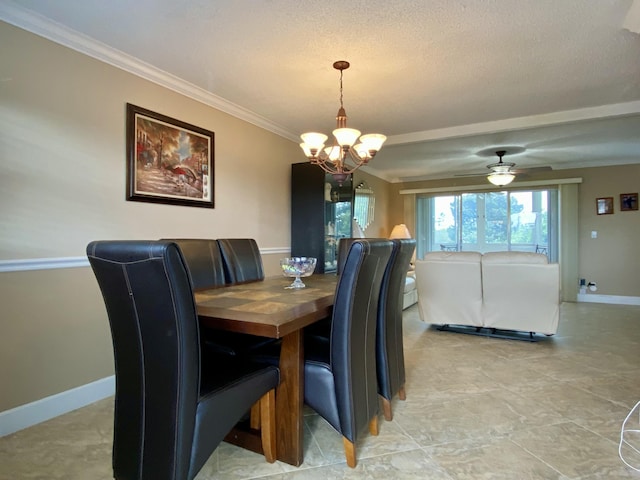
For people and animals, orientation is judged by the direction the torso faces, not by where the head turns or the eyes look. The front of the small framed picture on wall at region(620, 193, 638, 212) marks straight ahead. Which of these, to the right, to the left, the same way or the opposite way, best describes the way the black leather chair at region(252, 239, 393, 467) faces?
to the right

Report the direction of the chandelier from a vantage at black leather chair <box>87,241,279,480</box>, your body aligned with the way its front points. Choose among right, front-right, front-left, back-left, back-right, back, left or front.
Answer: front

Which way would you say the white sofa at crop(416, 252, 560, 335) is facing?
away from the camera

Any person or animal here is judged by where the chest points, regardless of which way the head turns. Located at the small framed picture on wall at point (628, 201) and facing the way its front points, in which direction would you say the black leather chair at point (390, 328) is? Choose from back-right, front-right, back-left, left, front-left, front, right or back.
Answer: front

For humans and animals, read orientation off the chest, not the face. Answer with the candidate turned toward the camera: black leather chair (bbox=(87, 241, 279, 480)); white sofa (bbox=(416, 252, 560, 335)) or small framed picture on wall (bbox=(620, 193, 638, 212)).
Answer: the small framed picture on wall

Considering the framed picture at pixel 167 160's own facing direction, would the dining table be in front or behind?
in front

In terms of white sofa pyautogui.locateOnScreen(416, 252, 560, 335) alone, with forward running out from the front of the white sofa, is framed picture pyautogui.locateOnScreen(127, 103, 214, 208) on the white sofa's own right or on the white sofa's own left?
on the white sofa's own left

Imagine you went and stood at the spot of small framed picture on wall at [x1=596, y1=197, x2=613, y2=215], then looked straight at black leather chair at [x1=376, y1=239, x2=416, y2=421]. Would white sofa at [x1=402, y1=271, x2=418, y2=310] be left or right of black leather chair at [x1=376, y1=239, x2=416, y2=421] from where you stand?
right

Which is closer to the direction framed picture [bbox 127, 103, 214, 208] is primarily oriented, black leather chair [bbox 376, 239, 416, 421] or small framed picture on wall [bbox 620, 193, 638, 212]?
the black leather chair

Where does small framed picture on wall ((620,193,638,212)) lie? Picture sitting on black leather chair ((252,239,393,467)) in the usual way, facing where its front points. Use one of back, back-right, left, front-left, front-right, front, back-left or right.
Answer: right

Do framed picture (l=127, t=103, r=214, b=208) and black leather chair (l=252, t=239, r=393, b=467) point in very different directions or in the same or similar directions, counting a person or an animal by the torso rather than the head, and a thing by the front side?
very different directions

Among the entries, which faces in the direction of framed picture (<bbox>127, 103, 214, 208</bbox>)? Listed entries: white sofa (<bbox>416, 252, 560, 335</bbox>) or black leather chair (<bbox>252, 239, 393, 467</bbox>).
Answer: the black leather chair

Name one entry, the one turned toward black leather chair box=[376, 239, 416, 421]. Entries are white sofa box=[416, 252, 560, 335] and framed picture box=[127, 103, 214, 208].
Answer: the framed picture

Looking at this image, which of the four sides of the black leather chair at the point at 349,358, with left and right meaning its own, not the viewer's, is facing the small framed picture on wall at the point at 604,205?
right

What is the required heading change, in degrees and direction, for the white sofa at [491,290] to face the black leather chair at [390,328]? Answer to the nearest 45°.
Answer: approximately 180°

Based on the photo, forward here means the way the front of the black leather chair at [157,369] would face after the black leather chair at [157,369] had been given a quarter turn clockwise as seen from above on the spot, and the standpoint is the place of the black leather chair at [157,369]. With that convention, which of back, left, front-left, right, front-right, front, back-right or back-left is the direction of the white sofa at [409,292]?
left

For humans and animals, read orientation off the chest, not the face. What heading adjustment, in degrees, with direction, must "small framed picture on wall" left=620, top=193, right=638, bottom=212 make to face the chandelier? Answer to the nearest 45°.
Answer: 0° — it already faces it

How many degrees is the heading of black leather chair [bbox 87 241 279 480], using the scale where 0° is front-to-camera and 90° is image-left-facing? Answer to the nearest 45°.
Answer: approximately 225°

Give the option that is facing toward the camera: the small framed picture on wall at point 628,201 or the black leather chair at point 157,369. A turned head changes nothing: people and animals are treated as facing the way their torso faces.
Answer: the small framed picture on wall
